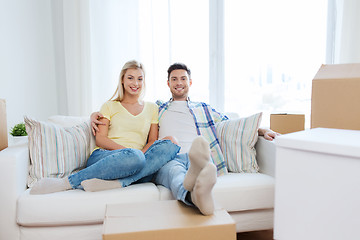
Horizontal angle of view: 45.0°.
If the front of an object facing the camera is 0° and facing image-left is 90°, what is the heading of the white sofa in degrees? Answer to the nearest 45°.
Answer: approximately 0°

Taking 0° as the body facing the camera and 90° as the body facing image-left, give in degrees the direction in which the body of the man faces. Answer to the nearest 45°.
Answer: approximately 0°

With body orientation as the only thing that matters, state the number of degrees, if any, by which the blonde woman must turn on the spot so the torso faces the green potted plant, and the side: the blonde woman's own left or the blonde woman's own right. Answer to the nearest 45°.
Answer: approximately 135° to the blonde woman's own right

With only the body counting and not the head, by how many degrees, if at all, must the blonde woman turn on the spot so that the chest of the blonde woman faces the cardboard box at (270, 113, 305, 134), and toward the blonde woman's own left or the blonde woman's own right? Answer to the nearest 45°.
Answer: approximately 90° to the blonde woman's own left
